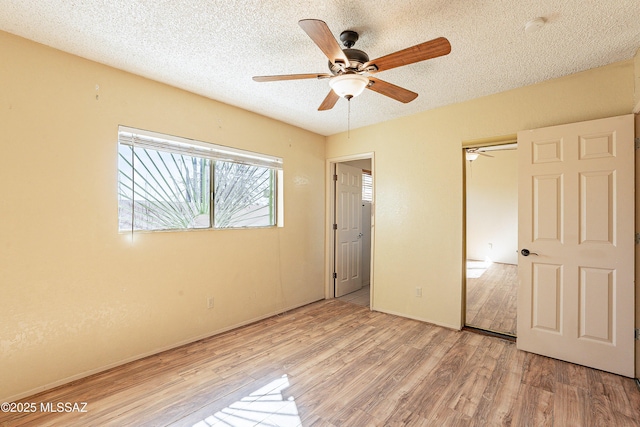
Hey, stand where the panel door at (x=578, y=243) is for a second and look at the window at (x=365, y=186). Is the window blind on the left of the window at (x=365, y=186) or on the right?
left

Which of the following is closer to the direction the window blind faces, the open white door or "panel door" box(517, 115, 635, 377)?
the panel door

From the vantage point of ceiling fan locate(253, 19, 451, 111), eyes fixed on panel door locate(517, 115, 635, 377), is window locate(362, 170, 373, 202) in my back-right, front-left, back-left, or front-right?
front-left

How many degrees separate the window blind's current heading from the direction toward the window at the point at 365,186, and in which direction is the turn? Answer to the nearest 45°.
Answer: approximately 90° to its left

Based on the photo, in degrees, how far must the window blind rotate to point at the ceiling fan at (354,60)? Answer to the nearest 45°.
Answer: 0° — it already faces it

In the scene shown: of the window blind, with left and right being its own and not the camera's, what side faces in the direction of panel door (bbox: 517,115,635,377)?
front

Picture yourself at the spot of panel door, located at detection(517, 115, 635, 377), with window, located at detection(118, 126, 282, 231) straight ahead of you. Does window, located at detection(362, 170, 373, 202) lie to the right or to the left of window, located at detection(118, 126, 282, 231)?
right

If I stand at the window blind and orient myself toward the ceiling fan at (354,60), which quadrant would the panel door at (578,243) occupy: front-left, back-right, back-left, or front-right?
front-left

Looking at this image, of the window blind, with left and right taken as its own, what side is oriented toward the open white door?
left

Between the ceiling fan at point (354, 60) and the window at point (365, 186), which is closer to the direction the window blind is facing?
the ceiling fan

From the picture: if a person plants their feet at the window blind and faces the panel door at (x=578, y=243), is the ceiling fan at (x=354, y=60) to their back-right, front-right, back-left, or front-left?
front-right

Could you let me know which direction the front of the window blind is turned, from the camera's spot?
facing the viewer and to the right of the viewer
